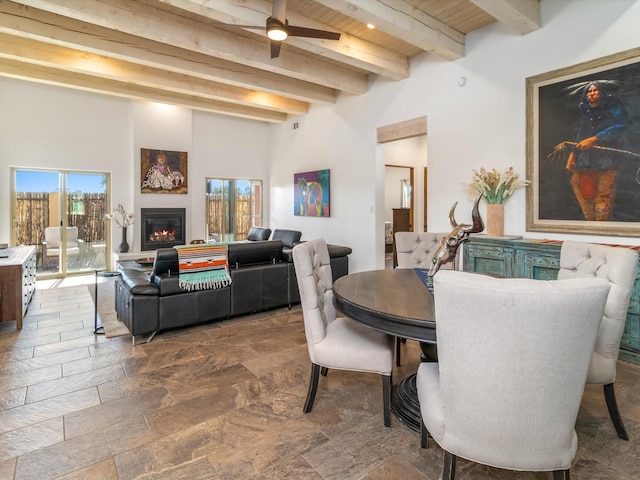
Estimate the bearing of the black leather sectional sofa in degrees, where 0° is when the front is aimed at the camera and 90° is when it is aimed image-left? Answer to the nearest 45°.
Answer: approximately 135°

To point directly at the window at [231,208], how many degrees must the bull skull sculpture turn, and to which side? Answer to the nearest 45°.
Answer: approximately 90° to its right

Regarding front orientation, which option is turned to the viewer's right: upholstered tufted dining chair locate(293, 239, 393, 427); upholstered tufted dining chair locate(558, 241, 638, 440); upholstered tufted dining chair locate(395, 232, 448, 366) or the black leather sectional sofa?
upholstered tufted dining chair locate(293, 239, 393, 427)

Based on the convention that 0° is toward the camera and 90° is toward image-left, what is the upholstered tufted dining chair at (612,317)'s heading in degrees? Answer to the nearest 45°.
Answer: approximately 45°

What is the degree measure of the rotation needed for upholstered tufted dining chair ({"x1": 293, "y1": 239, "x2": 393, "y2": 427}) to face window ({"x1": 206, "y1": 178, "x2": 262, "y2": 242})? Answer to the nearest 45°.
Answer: approximately 90° to its left

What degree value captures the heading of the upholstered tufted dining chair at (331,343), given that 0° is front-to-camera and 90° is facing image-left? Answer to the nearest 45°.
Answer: approximately 270°

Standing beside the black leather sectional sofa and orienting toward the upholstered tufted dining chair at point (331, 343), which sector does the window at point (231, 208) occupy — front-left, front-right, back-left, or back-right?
back-left

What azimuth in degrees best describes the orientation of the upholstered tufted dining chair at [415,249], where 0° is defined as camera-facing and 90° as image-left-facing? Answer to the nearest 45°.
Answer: approximately 0°

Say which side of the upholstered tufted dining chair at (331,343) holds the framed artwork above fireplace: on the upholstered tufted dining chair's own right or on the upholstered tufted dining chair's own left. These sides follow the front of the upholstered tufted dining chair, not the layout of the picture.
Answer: on the upholstered tufted dining chair's own left

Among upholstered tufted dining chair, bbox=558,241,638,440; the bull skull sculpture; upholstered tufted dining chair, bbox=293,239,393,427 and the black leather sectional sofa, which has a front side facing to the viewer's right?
upholstered tufted dining chair, bbox=293,239,393,427

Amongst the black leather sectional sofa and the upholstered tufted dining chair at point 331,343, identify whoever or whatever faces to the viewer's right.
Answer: the upholstered tufted dining chair

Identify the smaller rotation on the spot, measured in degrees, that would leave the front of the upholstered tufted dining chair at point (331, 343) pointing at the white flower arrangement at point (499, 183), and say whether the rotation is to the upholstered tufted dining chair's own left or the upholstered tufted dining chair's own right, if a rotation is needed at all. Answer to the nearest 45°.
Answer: approximately 45° to the upholstered tufted dining chair's own left
